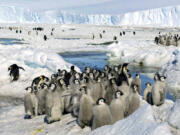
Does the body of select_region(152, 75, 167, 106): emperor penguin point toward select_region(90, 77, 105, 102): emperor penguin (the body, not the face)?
no

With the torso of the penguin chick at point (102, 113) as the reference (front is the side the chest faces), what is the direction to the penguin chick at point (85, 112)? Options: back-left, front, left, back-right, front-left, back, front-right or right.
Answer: back-right

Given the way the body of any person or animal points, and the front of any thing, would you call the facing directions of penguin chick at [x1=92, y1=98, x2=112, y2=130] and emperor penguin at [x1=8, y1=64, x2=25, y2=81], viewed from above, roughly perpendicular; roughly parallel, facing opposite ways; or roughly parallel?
roughly perpendicular

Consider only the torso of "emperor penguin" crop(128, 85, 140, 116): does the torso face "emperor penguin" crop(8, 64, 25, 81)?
no

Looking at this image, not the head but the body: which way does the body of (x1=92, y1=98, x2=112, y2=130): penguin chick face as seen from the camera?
toward the camera

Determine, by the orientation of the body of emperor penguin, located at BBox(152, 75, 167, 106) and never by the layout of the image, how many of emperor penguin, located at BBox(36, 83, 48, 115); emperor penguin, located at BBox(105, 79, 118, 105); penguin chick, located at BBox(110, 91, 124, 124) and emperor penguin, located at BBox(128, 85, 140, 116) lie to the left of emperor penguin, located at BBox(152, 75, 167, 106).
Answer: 0

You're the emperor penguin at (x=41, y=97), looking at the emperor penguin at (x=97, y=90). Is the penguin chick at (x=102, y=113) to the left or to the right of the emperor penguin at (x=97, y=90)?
right
